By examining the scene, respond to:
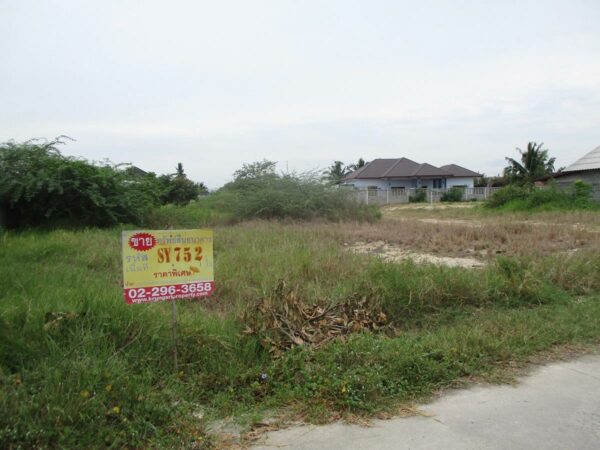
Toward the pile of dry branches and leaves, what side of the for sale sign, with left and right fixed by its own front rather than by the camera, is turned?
left

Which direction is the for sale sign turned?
toward the camera

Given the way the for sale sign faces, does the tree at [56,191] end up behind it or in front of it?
behind

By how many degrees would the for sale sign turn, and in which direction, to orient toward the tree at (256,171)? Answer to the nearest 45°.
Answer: approximately 180°

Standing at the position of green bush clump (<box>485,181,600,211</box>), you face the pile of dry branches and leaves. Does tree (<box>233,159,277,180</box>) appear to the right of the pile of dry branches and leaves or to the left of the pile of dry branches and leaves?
right

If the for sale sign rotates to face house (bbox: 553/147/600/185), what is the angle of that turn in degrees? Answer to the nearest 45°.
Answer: approximately 135° to its left

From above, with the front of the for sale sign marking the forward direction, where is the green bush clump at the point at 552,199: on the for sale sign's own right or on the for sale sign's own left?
on the for sale sign's own left

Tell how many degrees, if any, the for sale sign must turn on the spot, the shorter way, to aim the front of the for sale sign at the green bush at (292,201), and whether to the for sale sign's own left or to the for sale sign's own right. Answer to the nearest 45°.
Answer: approximately 180°

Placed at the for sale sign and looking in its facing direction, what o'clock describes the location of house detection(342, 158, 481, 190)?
The house is roughly at 7 o'clock from the for sale sign.

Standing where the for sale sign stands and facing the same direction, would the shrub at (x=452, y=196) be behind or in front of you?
behind

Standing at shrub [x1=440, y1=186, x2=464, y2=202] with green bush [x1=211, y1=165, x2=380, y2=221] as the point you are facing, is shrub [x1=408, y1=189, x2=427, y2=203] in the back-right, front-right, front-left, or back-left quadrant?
front-right
